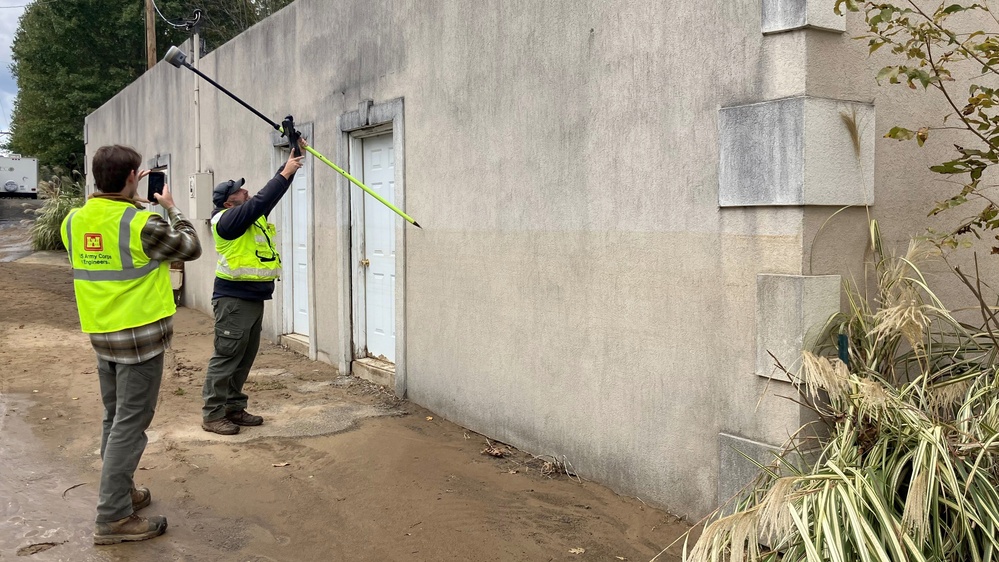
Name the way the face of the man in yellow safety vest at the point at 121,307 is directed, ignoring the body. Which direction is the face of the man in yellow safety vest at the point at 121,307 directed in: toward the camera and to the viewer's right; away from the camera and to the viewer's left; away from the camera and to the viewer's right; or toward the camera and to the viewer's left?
away from the camera and to the viewer's right

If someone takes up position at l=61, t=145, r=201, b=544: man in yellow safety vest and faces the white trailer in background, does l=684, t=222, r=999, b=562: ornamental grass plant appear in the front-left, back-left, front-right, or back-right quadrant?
back-right

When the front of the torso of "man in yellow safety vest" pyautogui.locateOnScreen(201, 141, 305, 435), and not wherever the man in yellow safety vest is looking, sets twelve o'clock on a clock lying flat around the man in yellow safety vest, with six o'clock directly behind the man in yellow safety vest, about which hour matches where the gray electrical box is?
The gray electrical box is roughly at 9 o'clock from the man in yellow safety vest.

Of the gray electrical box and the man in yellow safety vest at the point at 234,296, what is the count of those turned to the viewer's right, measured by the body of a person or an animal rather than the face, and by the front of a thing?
1

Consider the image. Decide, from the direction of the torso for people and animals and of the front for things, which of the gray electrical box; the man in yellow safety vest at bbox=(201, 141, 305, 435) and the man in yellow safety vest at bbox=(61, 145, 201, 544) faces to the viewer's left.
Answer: the gray electrical box

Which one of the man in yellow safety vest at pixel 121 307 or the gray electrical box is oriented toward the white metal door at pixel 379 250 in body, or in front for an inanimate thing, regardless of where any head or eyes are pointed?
the man in yellow safety vest

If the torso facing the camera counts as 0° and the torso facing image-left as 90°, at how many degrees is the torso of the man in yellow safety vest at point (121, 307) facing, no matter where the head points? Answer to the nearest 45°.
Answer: approximately 225°

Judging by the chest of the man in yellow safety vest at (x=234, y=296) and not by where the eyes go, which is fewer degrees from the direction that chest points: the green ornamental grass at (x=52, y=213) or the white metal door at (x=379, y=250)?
the white metal door

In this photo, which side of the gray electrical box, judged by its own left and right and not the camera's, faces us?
left

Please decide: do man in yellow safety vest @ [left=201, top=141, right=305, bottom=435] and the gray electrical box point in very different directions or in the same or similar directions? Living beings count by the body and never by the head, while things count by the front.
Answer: very different directions

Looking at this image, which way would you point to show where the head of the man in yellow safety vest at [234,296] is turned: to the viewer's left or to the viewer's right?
to the viewer's right
